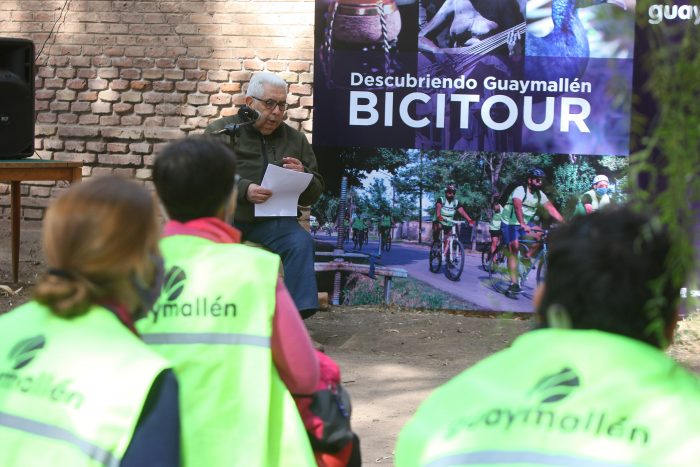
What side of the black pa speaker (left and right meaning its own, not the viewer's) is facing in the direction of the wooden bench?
left

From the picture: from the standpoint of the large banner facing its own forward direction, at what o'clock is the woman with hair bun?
The woman with hair bun is roughly at 12 o'clock from the large banner.

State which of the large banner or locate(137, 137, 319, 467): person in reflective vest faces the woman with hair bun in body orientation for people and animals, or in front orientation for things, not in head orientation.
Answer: the large banner

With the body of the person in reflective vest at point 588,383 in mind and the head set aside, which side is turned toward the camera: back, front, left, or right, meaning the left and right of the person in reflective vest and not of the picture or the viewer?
back

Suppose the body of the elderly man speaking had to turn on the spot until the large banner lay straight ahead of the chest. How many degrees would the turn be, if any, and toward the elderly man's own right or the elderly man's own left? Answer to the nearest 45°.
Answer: approximately 90° to the elderly man's own left

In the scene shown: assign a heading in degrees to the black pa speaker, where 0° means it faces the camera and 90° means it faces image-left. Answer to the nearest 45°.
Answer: approximately 0°

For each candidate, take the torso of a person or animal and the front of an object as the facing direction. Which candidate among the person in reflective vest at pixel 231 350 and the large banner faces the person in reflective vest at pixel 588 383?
the large banner

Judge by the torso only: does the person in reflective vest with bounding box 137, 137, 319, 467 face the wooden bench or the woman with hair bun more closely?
the wooden bench

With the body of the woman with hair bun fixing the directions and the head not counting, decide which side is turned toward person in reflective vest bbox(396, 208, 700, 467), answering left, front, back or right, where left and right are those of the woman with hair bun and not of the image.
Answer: right

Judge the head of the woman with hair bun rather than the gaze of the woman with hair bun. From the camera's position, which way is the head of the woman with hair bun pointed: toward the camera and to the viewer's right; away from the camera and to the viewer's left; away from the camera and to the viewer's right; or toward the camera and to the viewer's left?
away from the camera and to the viewer's right
